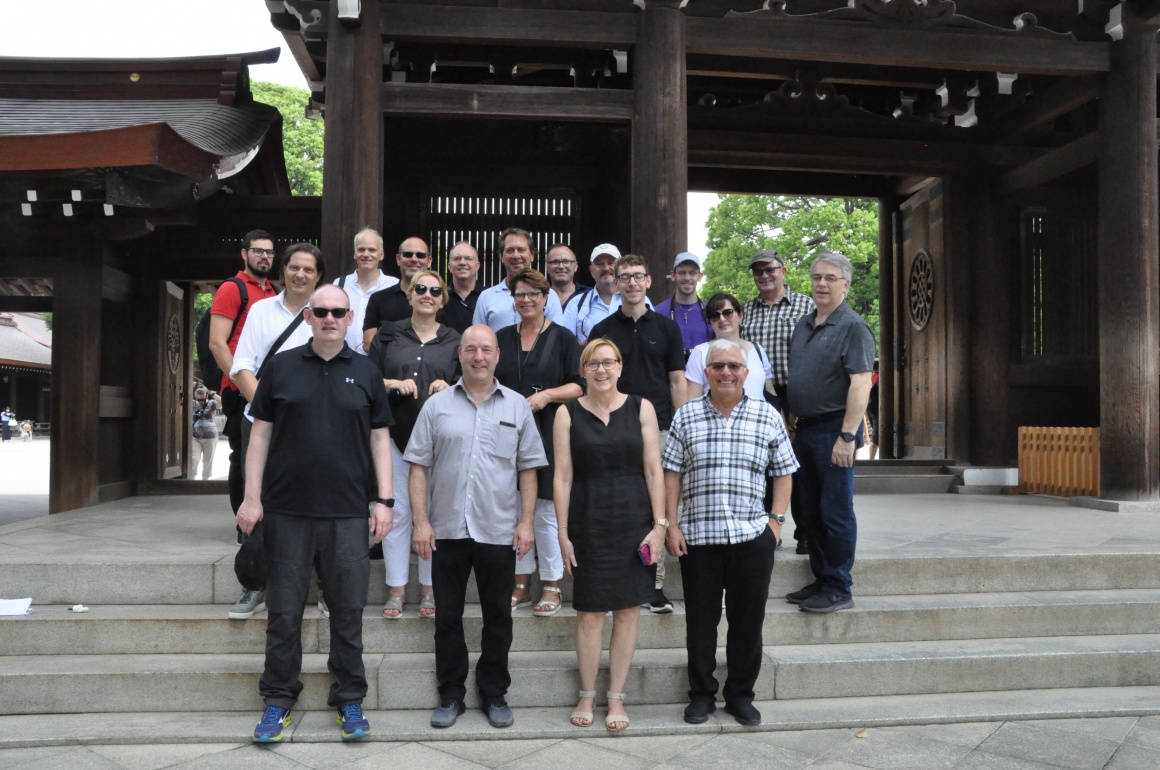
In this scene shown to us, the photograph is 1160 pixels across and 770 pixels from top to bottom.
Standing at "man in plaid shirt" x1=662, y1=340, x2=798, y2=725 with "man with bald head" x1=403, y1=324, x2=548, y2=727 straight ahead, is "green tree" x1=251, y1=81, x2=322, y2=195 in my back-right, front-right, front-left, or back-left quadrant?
front-right

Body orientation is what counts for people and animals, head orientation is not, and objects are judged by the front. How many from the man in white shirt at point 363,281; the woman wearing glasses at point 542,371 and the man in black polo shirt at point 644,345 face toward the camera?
3

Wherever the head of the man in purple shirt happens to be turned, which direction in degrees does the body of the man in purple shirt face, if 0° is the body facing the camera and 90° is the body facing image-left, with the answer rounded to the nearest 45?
approximately 0°

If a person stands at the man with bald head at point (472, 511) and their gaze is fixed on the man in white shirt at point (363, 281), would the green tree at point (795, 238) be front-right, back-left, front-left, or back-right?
front-right

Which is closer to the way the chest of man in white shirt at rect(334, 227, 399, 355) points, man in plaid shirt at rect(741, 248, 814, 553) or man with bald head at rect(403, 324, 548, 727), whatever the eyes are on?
the man with bald head

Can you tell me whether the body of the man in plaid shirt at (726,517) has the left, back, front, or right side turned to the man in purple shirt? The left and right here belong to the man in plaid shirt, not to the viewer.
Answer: back

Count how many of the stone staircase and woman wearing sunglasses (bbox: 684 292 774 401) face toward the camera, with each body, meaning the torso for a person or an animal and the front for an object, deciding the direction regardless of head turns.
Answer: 2

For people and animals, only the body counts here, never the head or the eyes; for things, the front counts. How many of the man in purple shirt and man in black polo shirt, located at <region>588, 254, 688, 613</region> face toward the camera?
2

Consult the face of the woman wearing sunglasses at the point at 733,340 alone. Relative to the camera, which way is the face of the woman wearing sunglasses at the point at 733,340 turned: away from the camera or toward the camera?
toward the camera

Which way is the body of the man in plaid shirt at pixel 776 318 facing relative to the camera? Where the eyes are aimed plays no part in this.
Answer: toward the camera

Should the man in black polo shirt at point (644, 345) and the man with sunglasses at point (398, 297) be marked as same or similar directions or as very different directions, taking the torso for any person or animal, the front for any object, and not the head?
same or similar directions

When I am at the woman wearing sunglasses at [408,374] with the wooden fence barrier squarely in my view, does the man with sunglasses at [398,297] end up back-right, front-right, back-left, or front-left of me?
front-left

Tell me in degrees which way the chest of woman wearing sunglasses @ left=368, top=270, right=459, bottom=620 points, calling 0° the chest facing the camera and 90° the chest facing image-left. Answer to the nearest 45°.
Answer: approximately 0°

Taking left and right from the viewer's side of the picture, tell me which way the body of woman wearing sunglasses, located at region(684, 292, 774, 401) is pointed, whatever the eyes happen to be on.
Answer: facing the viewer

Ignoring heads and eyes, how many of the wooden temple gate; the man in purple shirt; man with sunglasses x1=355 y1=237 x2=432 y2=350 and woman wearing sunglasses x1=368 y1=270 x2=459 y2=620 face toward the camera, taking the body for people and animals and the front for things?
4

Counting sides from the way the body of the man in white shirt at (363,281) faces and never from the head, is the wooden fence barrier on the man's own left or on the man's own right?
on the man's own left

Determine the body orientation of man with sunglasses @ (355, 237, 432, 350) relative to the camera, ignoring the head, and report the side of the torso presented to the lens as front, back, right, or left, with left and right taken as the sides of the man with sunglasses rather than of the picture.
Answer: front
